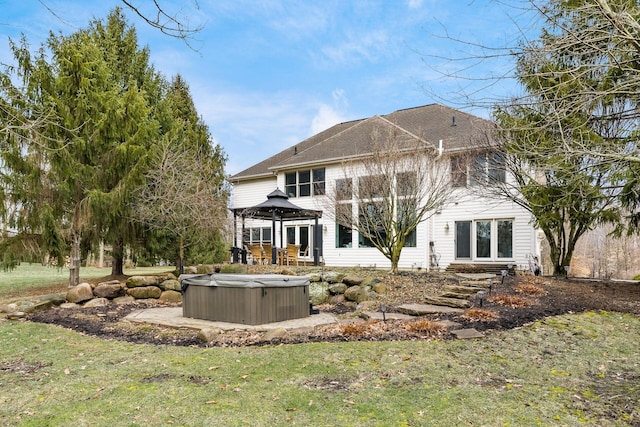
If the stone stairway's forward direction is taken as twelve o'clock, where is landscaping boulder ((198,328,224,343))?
The landscaping boulder is roughly at 12 o'clock from the stone stairway.

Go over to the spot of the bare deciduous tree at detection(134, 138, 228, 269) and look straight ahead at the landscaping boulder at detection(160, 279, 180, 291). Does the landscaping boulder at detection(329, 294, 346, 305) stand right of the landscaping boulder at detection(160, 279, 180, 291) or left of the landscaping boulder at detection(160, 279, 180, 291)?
left

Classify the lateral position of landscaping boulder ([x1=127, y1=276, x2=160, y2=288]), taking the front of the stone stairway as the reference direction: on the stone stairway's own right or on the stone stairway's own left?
on the stone stairway's own right

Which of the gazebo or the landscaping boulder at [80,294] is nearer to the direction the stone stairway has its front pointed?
the landscaping boulder

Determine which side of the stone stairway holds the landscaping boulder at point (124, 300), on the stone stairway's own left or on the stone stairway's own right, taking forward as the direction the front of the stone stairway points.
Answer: on the stone stairway's own right

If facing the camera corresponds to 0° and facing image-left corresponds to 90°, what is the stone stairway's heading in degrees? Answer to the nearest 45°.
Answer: approximately 45°

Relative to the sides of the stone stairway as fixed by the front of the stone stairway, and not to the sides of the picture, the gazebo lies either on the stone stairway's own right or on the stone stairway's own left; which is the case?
on the stone stairway's own right

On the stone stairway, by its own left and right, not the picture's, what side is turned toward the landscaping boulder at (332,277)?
right

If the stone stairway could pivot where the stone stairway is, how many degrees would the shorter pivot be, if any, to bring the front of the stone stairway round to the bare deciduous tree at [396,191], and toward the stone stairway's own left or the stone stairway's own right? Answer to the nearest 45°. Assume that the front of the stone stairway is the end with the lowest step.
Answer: approximately 135° to the stone stairway's own right
